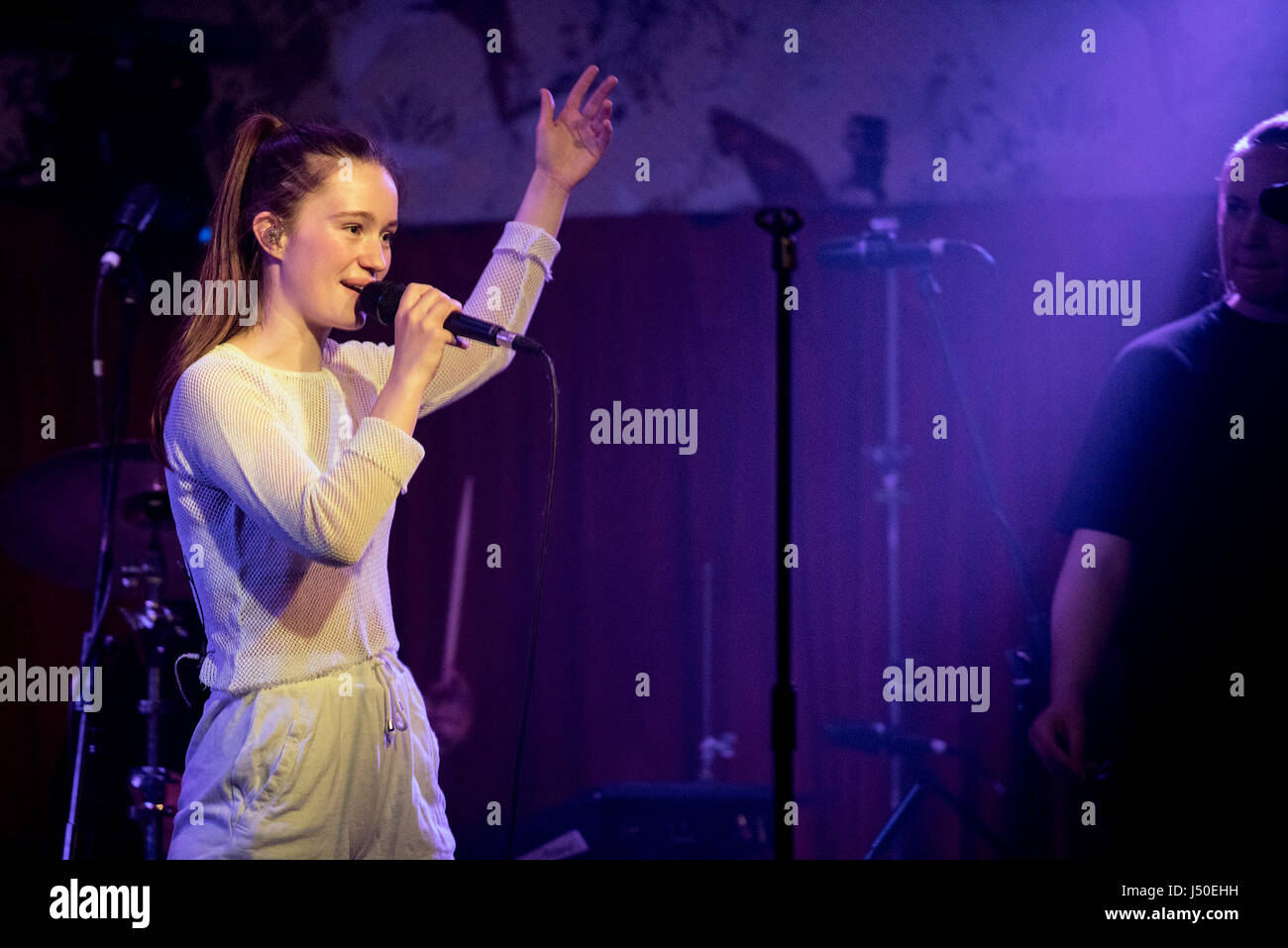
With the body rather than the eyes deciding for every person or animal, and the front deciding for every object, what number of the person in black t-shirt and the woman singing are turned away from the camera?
0

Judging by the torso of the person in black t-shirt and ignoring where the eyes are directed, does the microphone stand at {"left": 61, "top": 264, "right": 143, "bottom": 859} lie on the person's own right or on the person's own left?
on the person's own right

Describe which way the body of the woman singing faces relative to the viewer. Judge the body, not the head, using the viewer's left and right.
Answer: facing the viewer and to the right of the viewer

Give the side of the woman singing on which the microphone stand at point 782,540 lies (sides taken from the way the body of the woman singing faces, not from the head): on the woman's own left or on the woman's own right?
on the woman's own left

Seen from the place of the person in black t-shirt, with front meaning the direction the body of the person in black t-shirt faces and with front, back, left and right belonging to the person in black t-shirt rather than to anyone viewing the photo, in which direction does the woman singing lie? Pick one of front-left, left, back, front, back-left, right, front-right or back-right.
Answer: front-right

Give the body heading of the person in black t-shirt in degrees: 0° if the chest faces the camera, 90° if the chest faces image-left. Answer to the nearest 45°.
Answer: approximately 0°

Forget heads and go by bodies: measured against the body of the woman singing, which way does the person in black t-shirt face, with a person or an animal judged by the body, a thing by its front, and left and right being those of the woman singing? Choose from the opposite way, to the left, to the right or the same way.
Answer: to the right

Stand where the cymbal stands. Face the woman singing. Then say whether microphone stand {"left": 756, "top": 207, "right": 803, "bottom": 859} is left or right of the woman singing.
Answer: left

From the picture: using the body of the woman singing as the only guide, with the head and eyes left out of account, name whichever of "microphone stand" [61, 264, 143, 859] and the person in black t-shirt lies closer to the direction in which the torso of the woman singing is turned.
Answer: the person in black t-shirt
